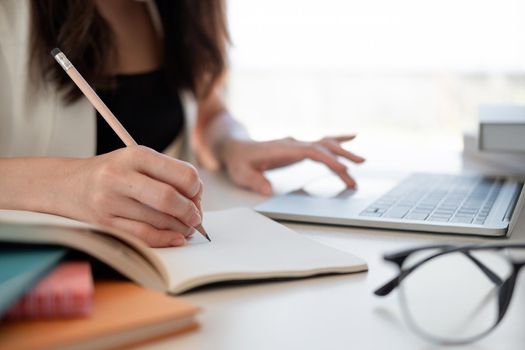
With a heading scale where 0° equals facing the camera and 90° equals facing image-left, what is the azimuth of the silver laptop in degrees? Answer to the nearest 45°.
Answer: approximately 90°

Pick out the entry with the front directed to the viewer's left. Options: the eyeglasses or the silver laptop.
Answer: the silver laptop

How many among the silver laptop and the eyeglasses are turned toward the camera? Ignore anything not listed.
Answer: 1

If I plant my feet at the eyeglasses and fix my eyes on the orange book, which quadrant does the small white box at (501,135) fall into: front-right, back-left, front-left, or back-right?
back-right
